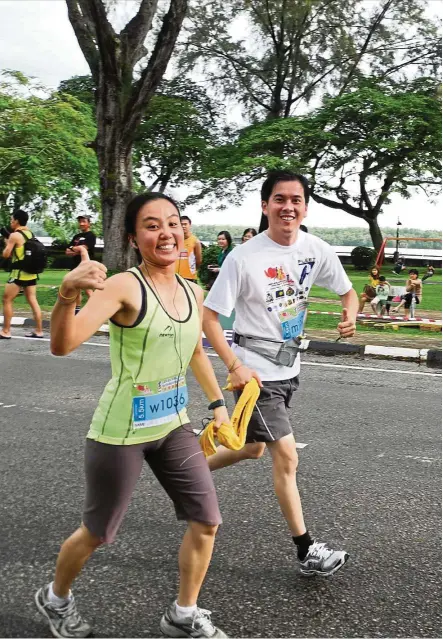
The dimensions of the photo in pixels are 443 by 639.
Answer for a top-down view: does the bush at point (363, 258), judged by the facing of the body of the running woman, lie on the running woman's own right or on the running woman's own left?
on the running woman's own left

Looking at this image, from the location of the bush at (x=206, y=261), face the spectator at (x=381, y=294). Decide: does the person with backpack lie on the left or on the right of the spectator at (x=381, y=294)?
right

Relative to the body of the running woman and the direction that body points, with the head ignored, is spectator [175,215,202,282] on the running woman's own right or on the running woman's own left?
on the running woman's own left

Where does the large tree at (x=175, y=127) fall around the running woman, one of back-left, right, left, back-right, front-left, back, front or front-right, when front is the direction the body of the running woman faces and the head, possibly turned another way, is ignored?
back-left

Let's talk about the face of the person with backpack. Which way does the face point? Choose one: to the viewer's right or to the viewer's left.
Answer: to the viewer's left

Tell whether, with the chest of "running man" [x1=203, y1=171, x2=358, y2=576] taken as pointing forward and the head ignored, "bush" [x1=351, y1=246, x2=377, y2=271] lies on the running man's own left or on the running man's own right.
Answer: on the running man's own left

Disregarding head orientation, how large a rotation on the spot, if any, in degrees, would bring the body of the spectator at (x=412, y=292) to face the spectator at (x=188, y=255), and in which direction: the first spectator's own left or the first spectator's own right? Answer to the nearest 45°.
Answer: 0° — they already face them

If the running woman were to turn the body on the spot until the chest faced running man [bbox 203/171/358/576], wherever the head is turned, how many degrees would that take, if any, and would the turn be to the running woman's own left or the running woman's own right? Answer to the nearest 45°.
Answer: approximately 90° to the running woman's own left

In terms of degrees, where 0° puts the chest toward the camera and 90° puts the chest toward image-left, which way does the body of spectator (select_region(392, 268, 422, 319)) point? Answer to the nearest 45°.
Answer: approximately 45°

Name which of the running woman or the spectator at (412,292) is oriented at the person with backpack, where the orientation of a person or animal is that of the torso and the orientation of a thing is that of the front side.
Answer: the spectator
